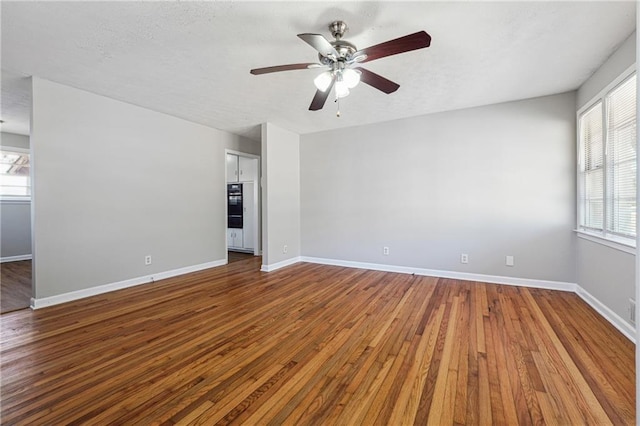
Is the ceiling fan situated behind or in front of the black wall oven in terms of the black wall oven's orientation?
in front
